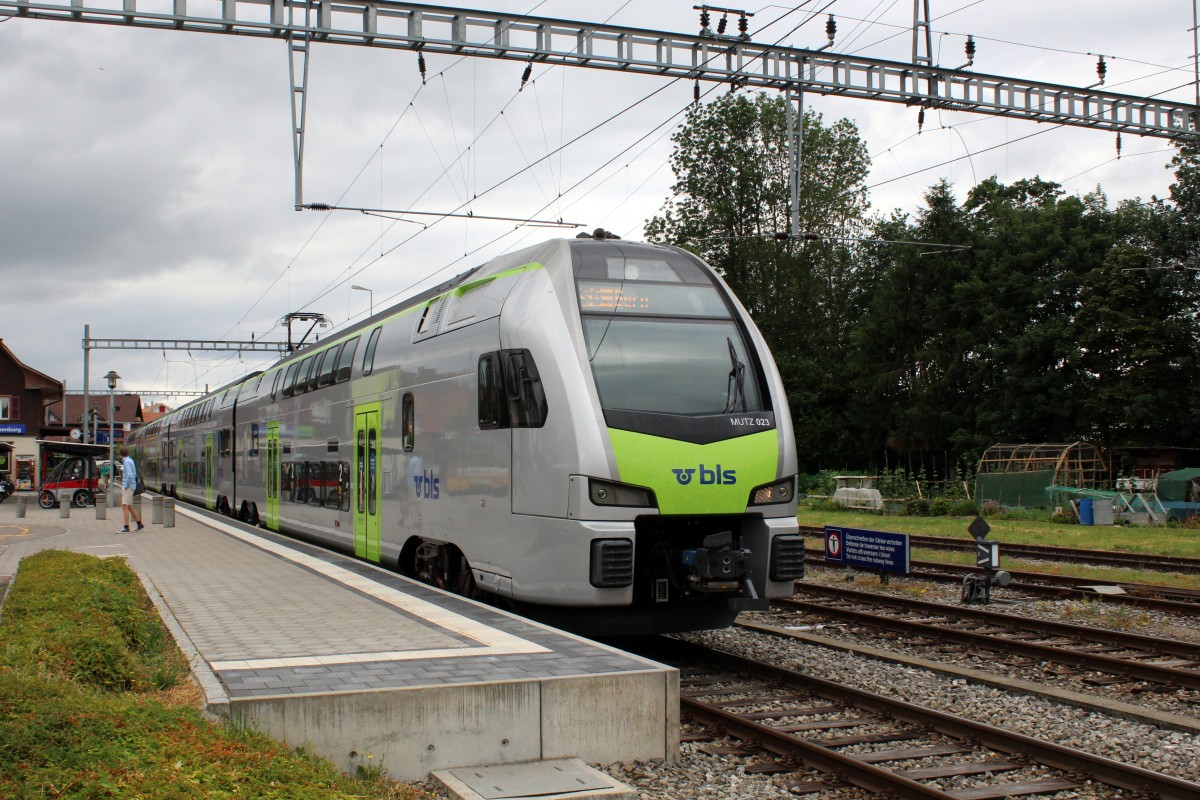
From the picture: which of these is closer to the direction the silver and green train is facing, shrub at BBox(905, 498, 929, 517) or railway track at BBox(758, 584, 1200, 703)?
the railway track

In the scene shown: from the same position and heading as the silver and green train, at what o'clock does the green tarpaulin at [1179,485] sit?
The green tarpaulin is roughly at 9 o'clock from the silver and green train.

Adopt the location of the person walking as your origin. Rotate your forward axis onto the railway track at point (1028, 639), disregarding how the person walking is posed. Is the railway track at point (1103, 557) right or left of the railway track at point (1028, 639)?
left

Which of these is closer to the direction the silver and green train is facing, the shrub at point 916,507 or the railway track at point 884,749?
the railway track

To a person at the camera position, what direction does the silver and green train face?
facing the viewer and to the right of the viewer

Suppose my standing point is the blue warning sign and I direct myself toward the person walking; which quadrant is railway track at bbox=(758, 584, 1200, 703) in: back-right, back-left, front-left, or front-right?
back-left

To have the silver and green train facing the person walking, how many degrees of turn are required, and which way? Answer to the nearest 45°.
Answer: approximately 180°

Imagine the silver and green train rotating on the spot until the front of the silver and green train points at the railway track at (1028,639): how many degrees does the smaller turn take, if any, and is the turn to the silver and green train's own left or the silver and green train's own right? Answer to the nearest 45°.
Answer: approximately 45° to the silver and green train's own left

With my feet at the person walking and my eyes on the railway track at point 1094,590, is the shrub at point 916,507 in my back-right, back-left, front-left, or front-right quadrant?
front-left

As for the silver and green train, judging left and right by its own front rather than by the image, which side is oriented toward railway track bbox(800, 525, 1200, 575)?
left

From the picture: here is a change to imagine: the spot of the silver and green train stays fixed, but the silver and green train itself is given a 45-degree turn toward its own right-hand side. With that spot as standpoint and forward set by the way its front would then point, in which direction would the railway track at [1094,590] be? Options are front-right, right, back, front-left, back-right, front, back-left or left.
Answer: back-left

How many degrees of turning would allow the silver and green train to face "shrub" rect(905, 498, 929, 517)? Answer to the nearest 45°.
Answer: approximately 90° to its left

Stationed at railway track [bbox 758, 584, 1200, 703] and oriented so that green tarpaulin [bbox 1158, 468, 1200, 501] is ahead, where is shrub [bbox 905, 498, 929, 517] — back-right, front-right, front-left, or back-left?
front-left

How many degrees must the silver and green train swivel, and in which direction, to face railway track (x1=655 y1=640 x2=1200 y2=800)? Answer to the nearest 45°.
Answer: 0° — it already faces it
